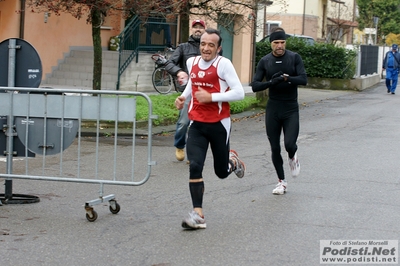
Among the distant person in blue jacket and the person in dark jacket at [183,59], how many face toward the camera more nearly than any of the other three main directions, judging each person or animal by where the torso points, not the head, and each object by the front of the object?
2

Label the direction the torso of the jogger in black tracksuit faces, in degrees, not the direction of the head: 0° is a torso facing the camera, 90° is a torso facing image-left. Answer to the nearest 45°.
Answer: approximately 0°

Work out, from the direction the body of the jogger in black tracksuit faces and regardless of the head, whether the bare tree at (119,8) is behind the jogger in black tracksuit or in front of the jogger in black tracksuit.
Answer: behind

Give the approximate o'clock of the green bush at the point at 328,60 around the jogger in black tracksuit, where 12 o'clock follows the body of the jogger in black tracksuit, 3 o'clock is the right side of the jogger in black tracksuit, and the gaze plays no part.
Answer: The green bush is roughly at 6 o'clock from the jogger in black tracksuit.
